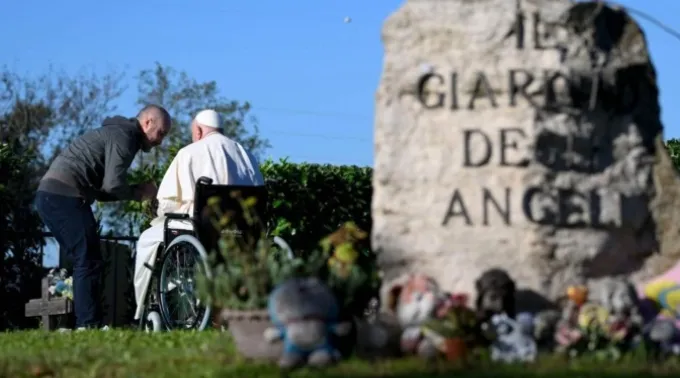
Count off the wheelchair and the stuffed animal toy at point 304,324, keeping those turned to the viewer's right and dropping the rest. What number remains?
0

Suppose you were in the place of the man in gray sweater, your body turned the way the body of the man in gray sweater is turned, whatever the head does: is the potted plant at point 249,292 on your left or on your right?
on your right

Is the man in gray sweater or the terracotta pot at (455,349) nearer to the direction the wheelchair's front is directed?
the man in gray sweater

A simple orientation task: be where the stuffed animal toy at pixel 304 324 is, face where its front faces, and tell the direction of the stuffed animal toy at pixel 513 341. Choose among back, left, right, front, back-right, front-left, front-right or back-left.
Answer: left

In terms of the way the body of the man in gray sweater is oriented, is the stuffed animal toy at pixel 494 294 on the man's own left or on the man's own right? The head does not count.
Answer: on the man's own right

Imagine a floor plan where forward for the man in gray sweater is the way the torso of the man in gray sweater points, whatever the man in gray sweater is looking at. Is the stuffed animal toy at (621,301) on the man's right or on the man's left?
on the man's right

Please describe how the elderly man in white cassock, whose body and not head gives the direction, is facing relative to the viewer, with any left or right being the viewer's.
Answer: facing away from the viewer and to the left of the viewer

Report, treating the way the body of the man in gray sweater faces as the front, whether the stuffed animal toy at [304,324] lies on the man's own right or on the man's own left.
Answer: on the man's own right

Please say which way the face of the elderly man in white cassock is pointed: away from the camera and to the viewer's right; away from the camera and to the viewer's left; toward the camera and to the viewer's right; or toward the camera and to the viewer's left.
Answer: away from the camera and to the viewer's left

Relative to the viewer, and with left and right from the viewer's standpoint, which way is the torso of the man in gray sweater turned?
facing to the right of the viewer

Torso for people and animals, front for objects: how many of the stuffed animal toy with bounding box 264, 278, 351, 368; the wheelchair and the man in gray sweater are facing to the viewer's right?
1
